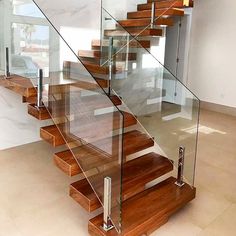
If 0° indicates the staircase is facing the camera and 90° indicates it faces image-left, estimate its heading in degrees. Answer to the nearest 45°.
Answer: approximately 315°
